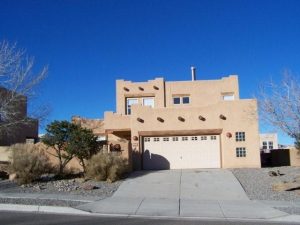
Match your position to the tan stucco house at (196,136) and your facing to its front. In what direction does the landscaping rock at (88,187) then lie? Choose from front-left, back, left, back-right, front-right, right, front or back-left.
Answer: front-right

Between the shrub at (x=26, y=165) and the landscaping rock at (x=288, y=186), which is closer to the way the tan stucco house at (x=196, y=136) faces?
the landscaping rock

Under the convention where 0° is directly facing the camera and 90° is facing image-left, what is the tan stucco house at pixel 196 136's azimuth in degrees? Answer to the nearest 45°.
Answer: approximately 0°

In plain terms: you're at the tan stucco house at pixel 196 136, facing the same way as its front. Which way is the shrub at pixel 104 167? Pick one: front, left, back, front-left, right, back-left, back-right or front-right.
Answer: front-right
